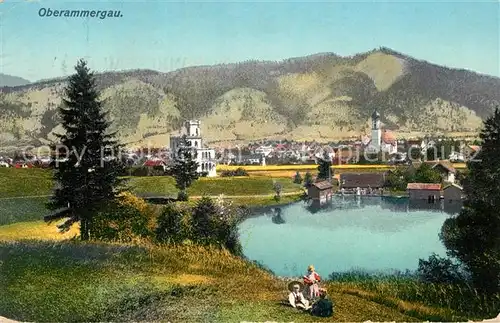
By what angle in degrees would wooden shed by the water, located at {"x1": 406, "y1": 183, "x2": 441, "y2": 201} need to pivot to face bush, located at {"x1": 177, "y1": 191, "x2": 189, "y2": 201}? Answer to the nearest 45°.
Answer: approximately 90° to its right

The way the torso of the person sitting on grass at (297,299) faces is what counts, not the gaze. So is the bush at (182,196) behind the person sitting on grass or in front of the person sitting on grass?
behind

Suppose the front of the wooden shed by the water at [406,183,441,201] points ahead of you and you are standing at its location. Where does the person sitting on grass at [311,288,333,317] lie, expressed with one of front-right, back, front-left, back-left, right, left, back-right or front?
front-right

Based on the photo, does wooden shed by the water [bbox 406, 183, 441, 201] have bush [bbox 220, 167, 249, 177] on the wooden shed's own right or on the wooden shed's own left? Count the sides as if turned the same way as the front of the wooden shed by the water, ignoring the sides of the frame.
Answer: on the wooden shed's own right

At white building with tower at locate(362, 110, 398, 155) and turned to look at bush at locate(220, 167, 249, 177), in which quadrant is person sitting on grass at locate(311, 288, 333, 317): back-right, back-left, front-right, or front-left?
front-left

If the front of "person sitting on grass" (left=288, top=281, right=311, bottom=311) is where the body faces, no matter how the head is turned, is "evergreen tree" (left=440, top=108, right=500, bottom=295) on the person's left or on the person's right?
on the person's left

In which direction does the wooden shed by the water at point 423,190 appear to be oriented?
toward the camera

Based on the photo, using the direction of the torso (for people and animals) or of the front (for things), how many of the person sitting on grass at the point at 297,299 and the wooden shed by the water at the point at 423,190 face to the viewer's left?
0
